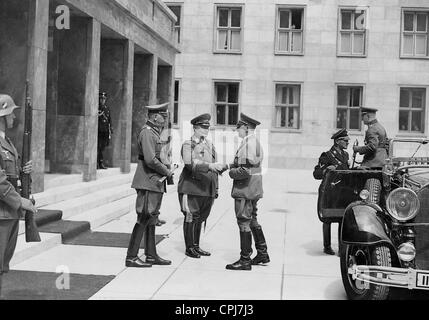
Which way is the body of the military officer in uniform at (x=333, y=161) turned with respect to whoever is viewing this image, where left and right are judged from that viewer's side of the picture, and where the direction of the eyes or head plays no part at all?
facing the viewer and to the right of the viewer

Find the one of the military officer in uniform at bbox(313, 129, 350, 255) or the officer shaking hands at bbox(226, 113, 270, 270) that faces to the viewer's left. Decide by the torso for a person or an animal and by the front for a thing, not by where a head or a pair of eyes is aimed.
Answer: the officer shaking hands

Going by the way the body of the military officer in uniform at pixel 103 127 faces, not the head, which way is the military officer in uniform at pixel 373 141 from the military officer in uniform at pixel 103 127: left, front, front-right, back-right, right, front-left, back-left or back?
front

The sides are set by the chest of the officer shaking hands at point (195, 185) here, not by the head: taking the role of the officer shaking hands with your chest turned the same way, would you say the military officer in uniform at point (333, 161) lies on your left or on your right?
on your left

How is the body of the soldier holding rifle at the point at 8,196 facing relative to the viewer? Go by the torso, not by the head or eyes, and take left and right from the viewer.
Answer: facing to the right of the viewer

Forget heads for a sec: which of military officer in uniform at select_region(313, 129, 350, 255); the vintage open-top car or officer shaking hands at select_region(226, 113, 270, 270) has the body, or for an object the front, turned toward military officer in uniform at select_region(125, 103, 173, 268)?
the officer shaking hands

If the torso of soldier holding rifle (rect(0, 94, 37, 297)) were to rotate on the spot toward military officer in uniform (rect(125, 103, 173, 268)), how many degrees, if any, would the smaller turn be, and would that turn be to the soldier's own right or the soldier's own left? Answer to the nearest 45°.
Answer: approximately 45° to the soldier's own left

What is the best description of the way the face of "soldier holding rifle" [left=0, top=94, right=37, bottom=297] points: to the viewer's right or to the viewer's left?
to the viewer's right

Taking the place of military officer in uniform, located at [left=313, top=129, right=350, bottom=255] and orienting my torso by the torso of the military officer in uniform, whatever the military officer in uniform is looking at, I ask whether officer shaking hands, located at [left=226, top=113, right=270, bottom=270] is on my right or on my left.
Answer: on my right

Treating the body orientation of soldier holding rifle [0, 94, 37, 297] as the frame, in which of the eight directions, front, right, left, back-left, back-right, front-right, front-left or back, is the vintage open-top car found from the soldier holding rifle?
front

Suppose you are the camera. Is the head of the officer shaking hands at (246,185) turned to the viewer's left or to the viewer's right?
to the viewer's left

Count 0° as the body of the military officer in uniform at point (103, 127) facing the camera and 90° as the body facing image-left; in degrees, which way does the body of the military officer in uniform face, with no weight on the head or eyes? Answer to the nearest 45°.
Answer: approximately 315°

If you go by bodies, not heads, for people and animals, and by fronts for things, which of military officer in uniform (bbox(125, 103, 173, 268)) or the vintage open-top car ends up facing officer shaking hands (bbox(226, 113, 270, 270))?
the military officer in uniform

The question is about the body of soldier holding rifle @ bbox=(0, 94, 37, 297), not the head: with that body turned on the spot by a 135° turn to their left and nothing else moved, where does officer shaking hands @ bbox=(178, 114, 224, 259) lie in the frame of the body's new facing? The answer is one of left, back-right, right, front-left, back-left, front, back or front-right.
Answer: right

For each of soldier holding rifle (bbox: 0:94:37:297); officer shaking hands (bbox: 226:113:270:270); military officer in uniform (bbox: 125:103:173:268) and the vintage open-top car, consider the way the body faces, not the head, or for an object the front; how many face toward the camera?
1

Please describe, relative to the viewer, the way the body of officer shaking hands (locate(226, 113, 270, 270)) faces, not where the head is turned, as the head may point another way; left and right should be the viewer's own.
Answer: facing to the left of the viewer

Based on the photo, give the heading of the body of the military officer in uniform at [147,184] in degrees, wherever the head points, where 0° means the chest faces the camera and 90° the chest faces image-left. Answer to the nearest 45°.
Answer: approximately 270°

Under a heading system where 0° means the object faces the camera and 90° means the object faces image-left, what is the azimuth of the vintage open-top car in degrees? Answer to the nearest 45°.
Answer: approximately 0°
